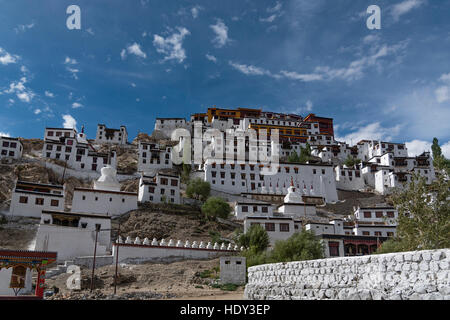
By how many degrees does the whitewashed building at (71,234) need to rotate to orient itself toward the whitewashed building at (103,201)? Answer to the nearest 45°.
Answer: approximately 180°

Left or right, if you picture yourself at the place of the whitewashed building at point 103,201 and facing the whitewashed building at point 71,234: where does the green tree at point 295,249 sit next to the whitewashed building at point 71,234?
left

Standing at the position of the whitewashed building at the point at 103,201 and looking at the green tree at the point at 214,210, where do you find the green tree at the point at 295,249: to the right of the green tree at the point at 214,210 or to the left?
right

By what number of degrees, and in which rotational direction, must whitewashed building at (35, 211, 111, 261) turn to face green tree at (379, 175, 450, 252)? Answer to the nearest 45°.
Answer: approximately 45° to its left

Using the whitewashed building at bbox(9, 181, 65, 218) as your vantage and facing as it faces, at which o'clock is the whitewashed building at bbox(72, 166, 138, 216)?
the whitewashed building at bbox(72, 166, 138, 216) is roughly at 9 o'clock from the whitewashed building at bbox(9, 181, 65, 218).

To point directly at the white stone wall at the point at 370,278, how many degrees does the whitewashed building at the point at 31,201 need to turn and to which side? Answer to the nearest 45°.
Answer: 0° — it already faces it

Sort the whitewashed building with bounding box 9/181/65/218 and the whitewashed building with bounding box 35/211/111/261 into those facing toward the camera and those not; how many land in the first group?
2

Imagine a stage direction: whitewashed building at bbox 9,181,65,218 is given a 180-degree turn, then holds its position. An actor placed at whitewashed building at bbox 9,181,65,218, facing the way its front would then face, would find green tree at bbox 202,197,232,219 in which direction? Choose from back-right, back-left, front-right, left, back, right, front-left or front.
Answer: right

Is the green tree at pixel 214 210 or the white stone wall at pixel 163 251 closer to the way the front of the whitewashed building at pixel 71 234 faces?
the white stone wall

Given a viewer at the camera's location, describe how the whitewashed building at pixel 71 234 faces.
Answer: facing the viewer

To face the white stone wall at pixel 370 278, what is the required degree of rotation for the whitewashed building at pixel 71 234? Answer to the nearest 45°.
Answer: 0° — it already faces it

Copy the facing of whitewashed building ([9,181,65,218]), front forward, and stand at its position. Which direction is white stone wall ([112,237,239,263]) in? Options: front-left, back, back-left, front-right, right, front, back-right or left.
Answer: front-left

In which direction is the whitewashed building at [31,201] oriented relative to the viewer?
toward the camera

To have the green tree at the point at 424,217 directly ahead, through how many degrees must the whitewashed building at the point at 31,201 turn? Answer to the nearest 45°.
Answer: approximately 45° to its left
